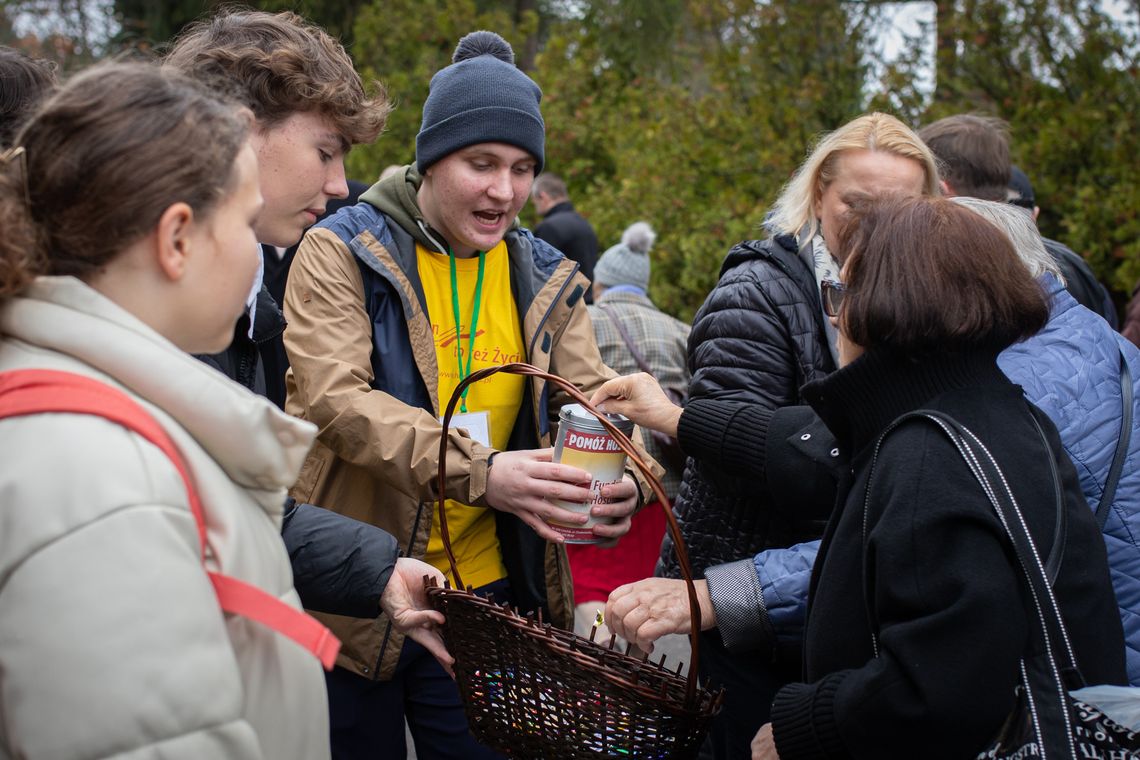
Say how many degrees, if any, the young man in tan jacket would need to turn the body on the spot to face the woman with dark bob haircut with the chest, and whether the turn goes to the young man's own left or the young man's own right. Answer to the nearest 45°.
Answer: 0° — they already face them

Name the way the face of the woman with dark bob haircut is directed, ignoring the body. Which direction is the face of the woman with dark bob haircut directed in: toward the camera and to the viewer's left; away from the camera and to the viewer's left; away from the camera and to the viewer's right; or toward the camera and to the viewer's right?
away from the camera and to the viewer's left

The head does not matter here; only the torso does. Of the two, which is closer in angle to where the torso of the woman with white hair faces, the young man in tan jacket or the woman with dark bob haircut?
the young man in tan jacket

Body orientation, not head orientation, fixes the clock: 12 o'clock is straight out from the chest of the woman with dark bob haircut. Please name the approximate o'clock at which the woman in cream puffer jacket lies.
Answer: The woman in cream puffer jacket is roughly at 9 o'clock from the woman with dark bob haircut.

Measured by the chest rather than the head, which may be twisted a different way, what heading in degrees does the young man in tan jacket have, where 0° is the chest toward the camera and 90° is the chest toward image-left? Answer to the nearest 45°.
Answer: approximately 315°

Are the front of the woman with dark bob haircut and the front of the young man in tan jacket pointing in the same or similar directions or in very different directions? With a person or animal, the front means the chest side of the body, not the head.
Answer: very different directions

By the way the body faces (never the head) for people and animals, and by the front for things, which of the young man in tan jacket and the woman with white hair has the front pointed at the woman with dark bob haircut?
the young man in tan jacket

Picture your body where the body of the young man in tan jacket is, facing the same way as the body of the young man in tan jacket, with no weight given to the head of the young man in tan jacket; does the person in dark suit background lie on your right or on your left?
on your left

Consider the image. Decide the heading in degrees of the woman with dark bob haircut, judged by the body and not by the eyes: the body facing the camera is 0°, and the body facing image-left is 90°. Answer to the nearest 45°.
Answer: approximately 135°

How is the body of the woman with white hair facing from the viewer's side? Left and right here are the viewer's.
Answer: facing to the left of the viewer

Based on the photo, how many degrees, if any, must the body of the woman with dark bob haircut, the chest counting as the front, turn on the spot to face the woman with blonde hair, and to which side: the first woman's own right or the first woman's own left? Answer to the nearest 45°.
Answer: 0° — they already face them
